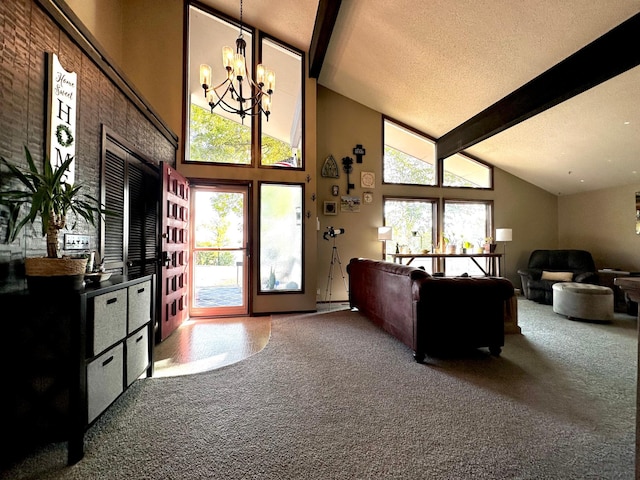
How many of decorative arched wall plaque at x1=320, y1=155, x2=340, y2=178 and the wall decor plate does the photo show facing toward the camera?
2

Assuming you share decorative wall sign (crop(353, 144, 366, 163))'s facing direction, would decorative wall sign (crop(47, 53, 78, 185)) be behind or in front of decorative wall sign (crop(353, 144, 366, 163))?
in front

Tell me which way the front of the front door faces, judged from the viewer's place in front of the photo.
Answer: facing the viewer and to the right of the viewer

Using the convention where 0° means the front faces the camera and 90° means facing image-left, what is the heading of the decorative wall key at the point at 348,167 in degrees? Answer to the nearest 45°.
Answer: approximately 0°

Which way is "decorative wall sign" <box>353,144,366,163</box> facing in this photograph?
toward the camera

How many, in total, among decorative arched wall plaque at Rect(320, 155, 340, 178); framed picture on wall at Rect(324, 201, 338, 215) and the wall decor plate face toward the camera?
3

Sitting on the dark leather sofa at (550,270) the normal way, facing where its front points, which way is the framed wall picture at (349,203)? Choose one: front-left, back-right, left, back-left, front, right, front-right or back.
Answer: front-right

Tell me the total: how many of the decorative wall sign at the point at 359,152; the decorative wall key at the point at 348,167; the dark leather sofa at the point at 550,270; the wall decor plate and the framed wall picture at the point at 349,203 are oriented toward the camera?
5

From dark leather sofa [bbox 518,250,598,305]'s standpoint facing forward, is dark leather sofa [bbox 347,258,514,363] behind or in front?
in front

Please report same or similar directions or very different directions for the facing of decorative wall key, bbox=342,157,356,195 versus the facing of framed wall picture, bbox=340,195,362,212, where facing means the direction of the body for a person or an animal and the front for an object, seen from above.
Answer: same or similar directions

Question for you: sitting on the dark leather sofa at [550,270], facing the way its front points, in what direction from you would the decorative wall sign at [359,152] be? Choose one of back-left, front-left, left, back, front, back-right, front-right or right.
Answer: front-right

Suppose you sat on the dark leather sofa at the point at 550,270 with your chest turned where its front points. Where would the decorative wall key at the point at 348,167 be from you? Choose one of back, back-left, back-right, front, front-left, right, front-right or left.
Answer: front-right

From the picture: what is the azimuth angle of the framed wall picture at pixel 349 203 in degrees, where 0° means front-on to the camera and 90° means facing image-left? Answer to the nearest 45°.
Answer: approximately 0°

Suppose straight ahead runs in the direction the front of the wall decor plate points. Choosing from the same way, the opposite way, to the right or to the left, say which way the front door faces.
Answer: to the left

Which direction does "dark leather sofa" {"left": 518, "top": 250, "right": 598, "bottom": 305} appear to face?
toward the camera
